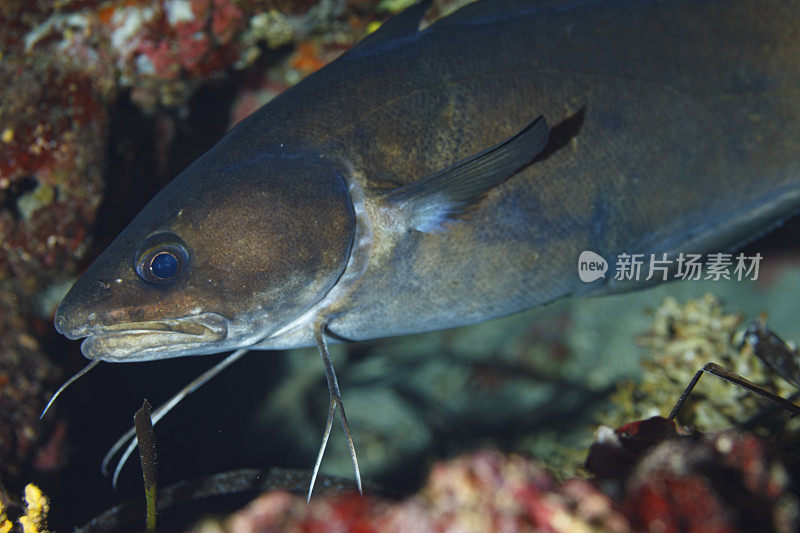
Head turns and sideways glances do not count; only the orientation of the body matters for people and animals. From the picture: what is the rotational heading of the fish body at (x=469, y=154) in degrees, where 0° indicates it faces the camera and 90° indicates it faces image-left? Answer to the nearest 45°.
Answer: approximately 90°
